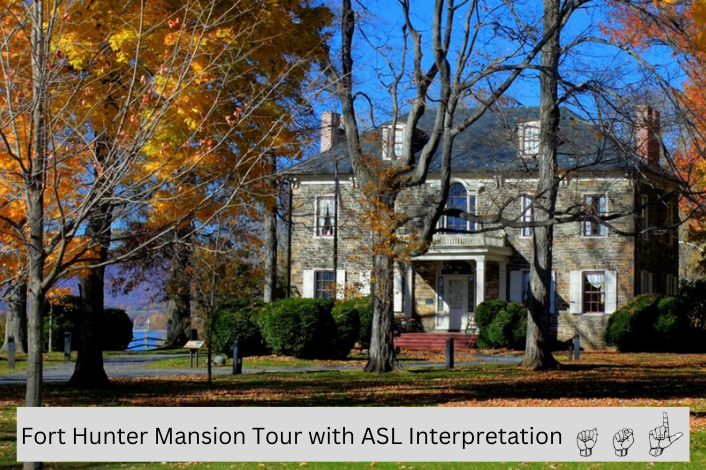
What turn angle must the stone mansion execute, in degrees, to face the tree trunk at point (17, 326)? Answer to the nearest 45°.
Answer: approximately 45° to its right

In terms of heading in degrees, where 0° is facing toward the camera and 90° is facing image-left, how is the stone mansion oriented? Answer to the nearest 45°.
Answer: approximately 0°

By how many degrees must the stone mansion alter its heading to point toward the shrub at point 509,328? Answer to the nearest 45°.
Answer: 0° — it already faces it

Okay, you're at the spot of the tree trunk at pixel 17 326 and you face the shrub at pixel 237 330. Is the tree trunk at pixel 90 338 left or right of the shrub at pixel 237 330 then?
right

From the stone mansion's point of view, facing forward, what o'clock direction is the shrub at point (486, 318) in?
The shrub is roughly at 12 o'clock from the stone mansion.

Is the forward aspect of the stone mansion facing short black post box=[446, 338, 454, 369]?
yes

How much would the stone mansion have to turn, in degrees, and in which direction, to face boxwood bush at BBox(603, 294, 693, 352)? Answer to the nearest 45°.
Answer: approximately 45° to its left

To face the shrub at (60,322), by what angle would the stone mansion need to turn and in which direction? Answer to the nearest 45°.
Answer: approximately 90° to its right

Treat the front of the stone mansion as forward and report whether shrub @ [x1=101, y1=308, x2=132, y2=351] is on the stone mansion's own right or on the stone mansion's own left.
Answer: on the stone mansion's own right
